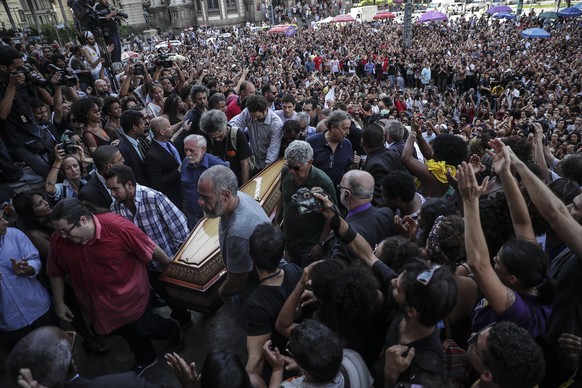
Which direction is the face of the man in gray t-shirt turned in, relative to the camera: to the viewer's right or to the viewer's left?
to the viewer's left

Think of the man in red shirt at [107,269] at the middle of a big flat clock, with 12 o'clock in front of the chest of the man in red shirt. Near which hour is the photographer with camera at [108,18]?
The photographer with camera is roughly at 5 o'clock from the man in red shirt.

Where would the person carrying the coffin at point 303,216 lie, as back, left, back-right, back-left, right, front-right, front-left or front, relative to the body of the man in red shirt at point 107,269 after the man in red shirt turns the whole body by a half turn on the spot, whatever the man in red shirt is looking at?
front-right

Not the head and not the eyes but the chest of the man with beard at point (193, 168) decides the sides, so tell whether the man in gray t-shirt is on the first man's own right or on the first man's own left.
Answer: on the first man's own left

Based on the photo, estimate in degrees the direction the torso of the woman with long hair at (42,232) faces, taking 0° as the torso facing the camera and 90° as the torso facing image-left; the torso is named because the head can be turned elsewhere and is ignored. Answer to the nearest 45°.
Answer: approximately 270°

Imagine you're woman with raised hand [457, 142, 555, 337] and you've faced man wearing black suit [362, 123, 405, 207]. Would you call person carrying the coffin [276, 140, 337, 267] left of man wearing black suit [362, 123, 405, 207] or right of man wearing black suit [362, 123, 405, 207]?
left

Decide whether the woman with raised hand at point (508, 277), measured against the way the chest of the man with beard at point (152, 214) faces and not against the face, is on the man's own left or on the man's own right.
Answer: on the man's own left

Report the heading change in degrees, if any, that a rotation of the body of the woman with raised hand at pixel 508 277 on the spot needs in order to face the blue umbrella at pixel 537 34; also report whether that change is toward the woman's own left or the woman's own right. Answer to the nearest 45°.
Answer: approximately 45° to the woman's own right

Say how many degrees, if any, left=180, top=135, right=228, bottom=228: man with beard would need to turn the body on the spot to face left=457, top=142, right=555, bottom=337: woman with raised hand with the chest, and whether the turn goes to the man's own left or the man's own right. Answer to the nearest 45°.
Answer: approximately 90° to the man's own left
